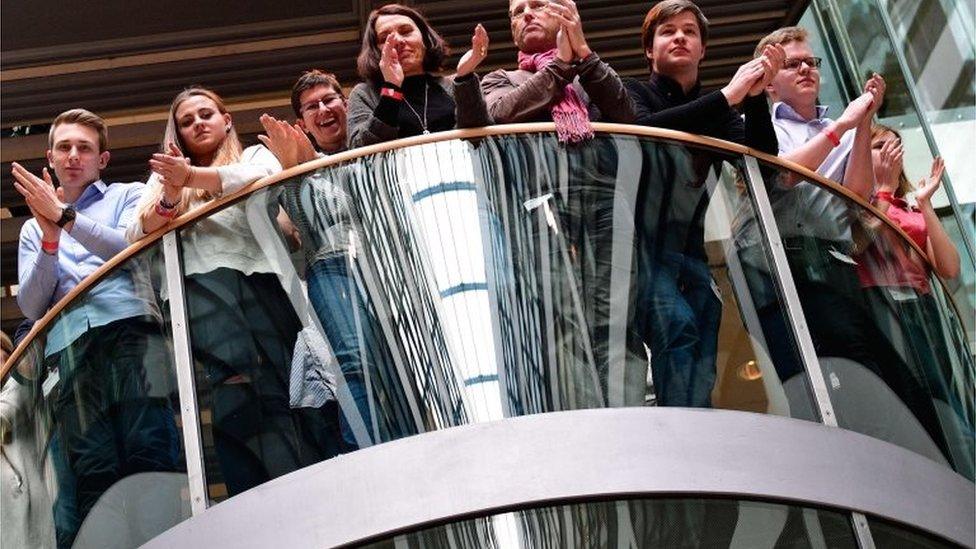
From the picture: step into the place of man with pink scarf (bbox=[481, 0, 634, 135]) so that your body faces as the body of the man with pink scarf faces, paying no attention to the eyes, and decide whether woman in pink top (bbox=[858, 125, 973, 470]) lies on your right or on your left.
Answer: on your left

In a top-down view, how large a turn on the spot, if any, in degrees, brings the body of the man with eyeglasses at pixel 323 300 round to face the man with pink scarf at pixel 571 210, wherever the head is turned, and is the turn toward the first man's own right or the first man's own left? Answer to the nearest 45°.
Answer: approximately 90° to the first man's own left

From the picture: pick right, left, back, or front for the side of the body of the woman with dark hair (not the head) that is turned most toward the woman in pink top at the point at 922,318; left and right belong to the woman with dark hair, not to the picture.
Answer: left

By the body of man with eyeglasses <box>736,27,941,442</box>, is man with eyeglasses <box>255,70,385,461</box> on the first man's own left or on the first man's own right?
on the first man's own right

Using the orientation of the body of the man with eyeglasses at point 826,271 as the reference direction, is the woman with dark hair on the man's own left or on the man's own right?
on the man's own right

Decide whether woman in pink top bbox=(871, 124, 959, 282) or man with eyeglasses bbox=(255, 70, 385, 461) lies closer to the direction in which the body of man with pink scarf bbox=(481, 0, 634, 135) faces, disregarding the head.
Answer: the man with eyeglasses
